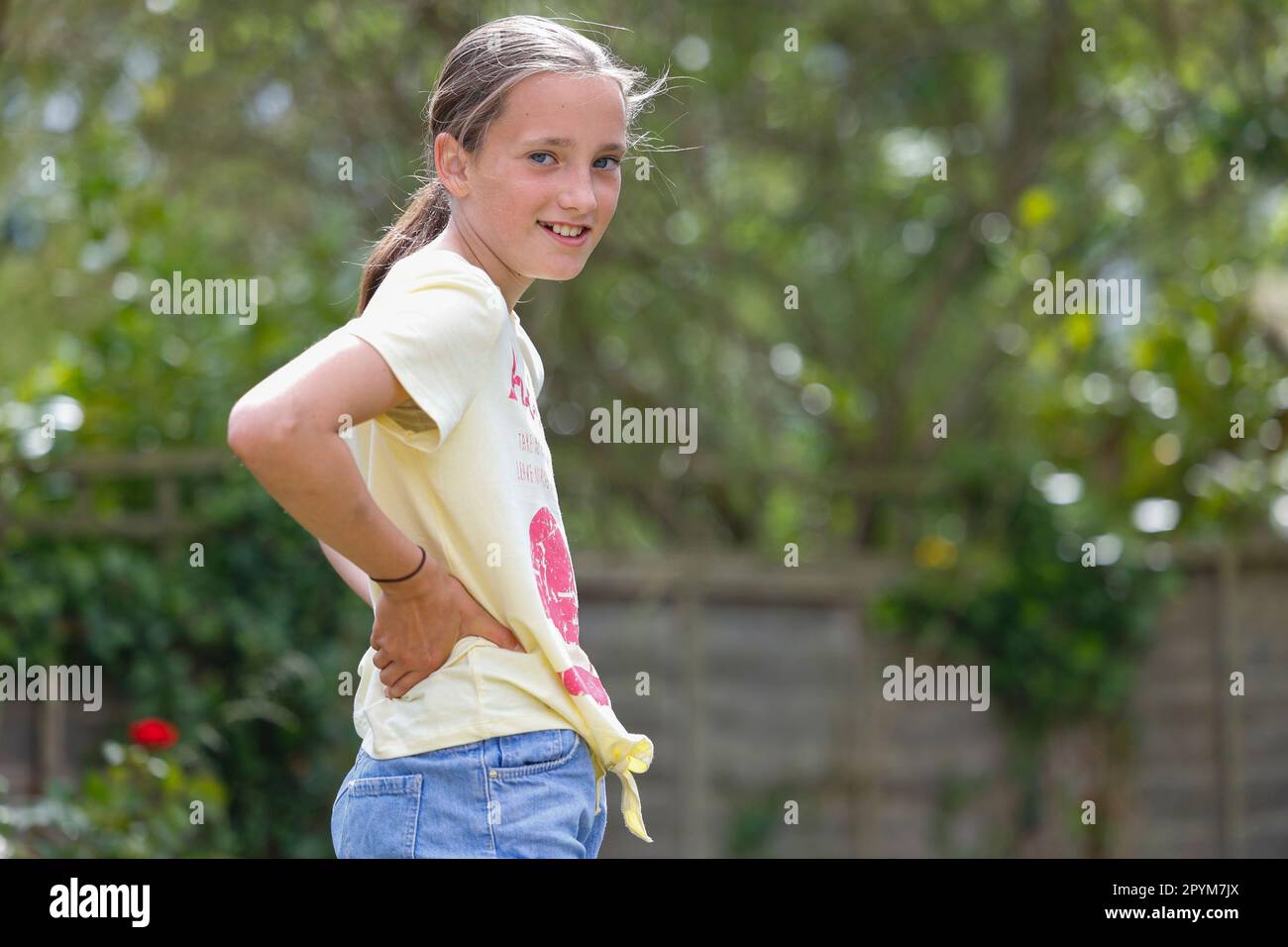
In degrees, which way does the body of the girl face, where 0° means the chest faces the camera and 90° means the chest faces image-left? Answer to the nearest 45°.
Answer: approximately 270°

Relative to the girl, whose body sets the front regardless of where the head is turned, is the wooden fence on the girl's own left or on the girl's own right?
on the girl's own left
